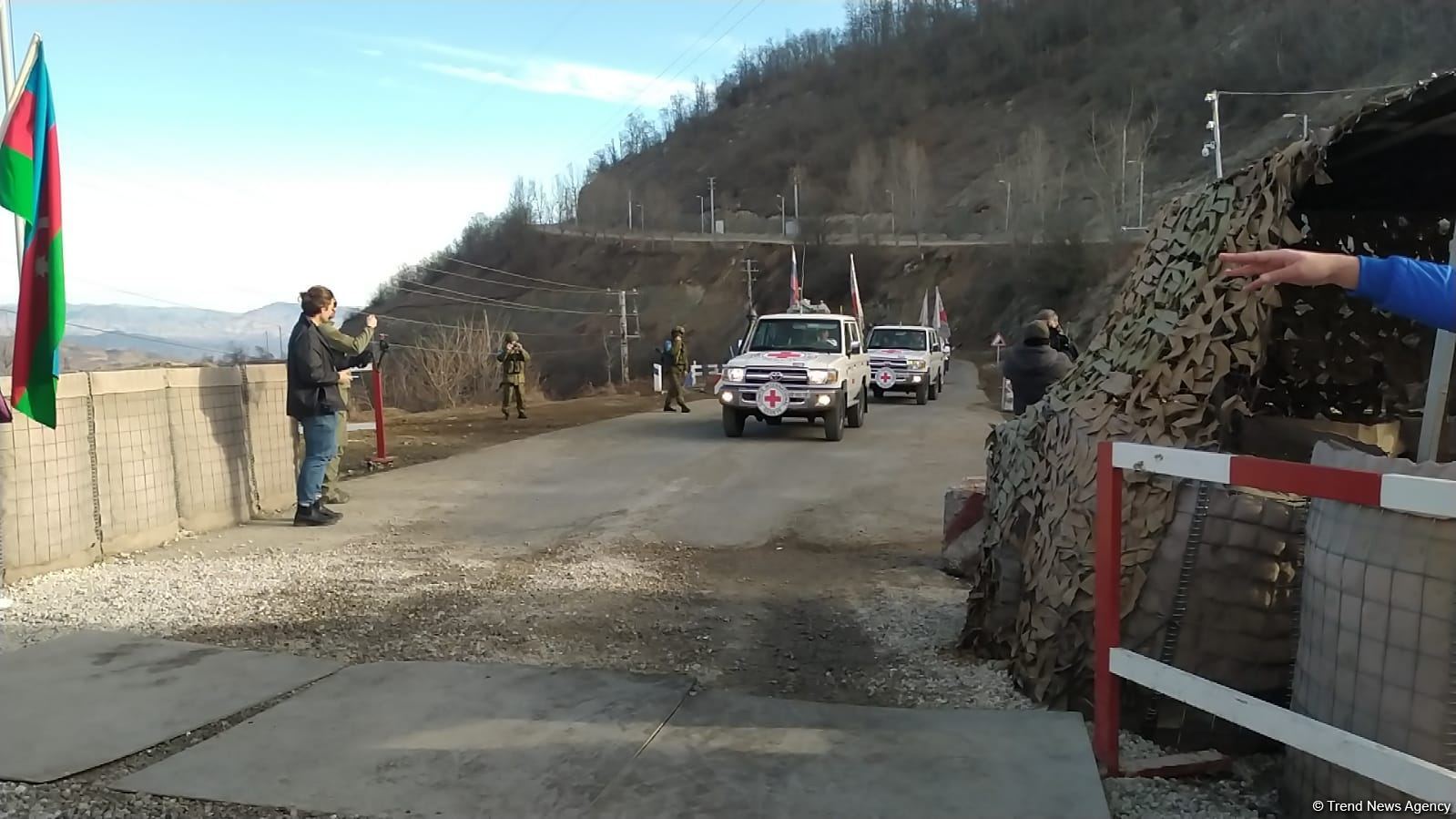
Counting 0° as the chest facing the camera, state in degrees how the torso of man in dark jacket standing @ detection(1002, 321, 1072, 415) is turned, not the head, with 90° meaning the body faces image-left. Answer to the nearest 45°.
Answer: approximately 180°

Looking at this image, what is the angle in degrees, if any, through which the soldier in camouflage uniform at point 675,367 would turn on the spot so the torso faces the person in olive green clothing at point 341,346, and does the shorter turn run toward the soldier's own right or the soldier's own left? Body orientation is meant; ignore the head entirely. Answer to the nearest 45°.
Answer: approximately 90° to the soldier's own right

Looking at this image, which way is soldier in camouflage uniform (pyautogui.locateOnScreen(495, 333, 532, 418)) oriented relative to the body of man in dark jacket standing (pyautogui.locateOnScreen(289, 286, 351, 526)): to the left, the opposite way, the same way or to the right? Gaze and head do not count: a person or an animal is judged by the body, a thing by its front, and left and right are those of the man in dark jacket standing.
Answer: to the right

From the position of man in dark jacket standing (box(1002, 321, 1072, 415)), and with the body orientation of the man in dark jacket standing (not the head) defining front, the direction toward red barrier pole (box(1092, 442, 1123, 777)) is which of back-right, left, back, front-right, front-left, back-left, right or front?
back

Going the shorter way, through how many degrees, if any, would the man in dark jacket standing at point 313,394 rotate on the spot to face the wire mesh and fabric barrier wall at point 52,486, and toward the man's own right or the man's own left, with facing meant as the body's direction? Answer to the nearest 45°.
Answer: approximately 135° to the man's own right

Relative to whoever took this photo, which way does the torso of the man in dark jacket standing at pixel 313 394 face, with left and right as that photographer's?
facing to the right of the viewer

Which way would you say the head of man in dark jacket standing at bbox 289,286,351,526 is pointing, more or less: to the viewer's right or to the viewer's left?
to the viewer's right

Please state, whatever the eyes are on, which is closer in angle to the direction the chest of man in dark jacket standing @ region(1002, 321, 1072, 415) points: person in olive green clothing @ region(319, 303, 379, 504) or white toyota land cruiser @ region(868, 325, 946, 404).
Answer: the white toyota land cruiser

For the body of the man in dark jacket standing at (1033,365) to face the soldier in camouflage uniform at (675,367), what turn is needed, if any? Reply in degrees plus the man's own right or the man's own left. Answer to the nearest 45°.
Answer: approximately 45° to the man's own left

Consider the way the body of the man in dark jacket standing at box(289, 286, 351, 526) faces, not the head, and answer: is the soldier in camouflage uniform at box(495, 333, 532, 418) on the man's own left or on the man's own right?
on the man's own left

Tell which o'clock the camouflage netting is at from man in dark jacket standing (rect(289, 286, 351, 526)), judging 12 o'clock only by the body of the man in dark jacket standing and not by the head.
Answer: The camouflage netting is roughly at 2 o'clock from the man in dark jacket standing.
